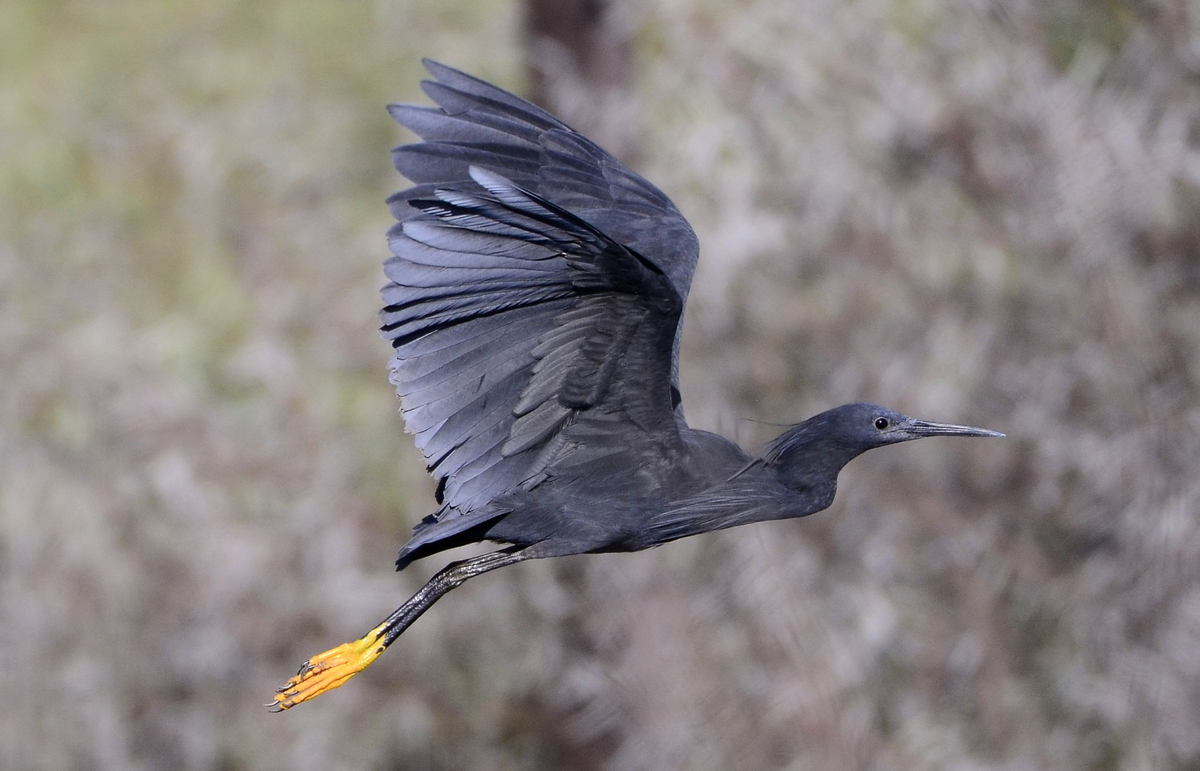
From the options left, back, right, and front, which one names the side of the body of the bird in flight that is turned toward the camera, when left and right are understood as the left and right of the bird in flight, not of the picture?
right
